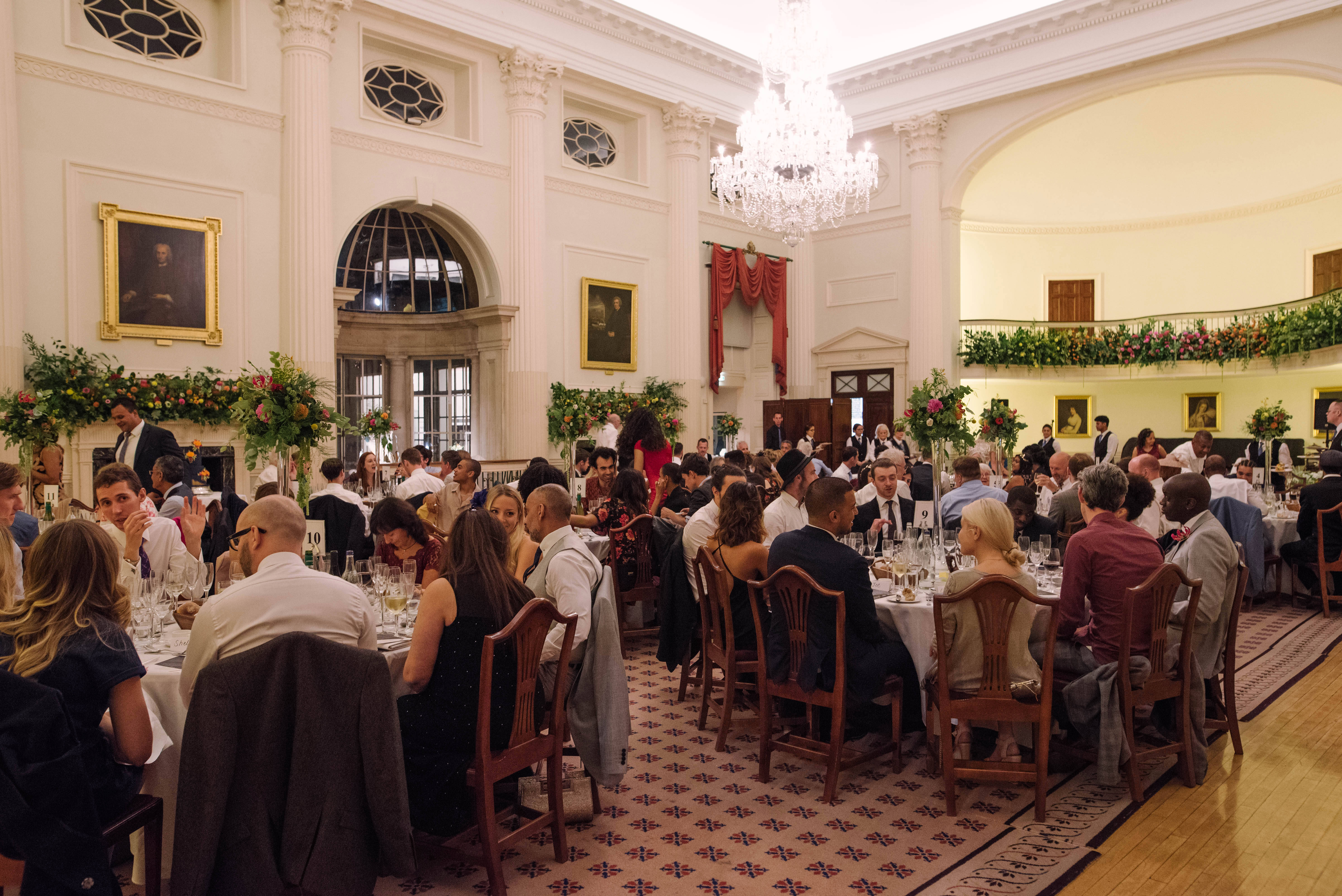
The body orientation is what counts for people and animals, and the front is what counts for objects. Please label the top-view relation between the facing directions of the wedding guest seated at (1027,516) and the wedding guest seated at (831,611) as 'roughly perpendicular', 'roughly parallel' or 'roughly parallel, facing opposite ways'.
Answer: roughly parallel, facing opposite ways

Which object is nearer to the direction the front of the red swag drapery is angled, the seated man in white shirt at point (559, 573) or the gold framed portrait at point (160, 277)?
the seated man in white shirt

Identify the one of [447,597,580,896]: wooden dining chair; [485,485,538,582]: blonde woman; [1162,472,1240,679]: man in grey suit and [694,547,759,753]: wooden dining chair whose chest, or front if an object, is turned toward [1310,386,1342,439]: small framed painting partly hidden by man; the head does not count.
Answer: [694,547,759,753]: wooden dining chair

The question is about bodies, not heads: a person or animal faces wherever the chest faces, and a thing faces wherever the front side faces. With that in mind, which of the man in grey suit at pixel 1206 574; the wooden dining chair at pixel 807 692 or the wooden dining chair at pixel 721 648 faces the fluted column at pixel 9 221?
the man in grey suit

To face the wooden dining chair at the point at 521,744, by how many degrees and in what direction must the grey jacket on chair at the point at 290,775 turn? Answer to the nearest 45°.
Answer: approximately 45° to its right

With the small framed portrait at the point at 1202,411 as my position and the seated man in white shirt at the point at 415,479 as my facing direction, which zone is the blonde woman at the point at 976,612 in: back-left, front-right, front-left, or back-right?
front-left

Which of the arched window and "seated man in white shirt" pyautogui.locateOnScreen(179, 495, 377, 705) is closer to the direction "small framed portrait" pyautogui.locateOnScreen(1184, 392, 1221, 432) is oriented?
the seated man in white shirt

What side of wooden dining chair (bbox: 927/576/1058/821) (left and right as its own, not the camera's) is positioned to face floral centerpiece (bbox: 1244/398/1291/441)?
front

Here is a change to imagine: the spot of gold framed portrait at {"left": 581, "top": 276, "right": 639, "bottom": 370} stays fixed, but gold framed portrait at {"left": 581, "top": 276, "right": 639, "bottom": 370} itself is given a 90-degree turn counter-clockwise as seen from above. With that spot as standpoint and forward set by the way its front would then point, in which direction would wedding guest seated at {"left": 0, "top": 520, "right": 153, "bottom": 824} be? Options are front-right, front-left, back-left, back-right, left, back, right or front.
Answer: back-right

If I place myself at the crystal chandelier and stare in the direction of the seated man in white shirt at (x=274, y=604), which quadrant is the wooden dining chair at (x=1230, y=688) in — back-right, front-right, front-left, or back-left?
front-left

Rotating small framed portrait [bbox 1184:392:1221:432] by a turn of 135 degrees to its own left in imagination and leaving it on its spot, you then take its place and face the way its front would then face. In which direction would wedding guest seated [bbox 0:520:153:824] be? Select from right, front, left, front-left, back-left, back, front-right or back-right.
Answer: back-right

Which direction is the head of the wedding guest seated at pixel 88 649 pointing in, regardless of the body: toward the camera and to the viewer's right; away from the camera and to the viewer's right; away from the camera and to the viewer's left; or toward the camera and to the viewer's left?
away from the camera and to the viewer's right

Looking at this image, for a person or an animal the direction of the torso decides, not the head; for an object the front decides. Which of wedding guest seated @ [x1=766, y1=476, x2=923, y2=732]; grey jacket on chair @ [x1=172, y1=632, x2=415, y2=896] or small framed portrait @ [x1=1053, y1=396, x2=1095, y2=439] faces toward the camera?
the small framed portrait

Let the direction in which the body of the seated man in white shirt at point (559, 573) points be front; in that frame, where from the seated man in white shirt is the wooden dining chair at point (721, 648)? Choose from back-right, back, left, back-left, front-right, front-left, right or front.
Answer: back-right

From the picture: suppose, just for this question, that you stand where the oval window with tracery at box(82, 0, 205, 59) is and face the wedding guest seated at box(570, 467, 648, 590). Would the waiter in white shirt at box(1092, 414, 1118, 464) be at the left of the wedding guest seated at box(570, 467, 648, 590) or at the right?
left

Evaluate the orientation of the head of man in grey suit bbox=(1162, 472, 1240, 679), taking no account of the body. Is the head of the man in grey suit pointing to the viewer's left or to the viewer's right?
to the viewer's left

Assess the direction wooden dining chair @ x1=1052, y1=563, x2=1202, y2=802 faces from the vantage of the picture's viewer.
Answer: facing away from the viewer and to the left of the viewer

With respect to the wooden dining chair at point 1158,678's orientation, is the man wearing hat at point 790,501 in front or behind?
in front

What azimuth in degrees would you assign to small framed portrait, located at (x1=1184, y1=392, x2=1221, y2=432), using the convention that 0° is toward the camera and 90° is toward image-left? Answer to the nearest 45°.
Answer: approximately 0°

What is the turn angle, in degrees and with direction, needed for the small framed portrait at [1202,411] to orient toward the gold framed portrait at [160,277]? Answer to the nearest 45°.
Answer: approximately 45° to its right

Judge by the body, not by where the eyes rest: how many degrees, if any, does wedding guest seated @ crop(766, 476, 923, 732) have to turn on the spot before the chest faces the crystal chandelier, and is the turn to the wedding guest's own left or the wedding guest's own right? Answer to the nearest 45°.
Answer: approximately 45° to the wedding guest's own left

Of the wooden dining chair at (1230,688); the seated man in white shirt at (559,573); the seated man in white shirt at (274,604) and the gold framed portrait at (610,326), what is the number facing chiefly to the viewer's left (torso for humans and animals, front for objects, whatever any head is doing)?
2
